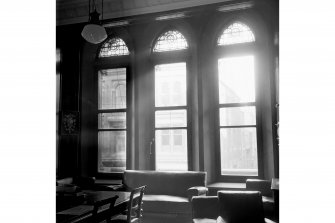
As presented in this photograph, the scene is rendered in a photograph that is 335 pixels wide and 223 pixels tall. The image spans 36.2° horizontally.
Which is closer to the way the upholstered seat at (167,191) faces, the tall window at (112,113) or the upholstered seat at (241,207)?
the upholstered seat

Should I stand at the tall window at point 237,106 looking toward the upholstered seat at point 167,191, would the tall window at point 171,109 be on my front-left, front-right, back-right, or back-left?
front-right

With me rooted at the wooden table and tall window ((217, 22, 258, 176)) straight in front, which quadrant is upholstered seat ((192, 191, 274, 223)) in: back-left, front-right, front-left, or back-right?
front-right

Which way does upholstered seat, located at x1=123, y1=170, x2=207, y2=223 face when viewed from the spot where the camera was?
facing the viewer
